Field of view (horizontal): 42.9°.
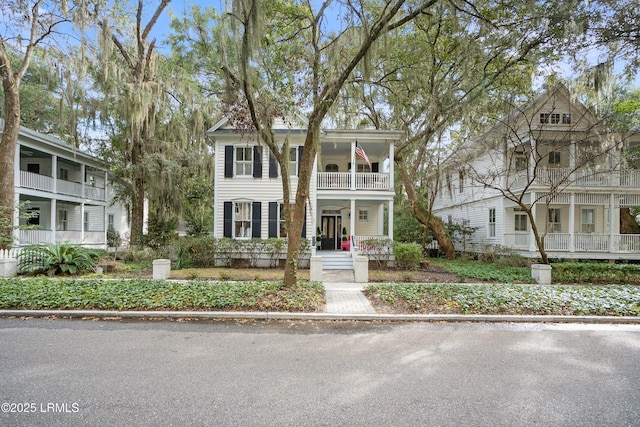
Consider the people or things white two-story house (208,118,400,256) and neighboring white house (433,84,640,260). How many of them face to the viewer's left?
0

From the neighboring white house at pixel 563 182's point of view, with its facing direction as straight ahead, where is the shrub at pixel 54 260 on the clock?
The shrub is roughly at 3 o'clock from the neighboring white house.

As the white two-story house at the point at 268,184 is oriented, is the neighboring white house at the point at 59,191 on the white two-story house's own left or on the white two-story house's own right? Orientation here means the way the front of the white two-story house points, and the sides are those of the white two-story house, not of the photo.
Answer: on the white two-story house's own right

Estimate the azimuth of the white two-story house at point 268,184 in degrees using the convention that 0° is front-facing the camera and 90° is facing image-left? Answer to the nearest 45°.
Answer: approximately 0°

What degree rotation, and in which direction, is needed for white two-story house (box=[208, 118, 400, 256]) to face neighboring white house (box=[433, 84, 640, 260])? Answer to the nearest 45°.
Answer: approximately 90° to its left

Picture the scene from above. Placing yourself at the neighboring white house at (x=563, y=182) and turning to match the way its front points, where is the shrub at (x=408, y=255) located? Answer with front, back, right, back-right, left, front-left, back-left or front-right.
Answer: right

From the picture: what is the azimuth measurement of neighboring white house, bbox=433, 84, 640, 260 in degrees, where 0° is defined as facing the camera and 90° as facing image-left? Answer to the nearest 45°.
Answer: approximately 315°
